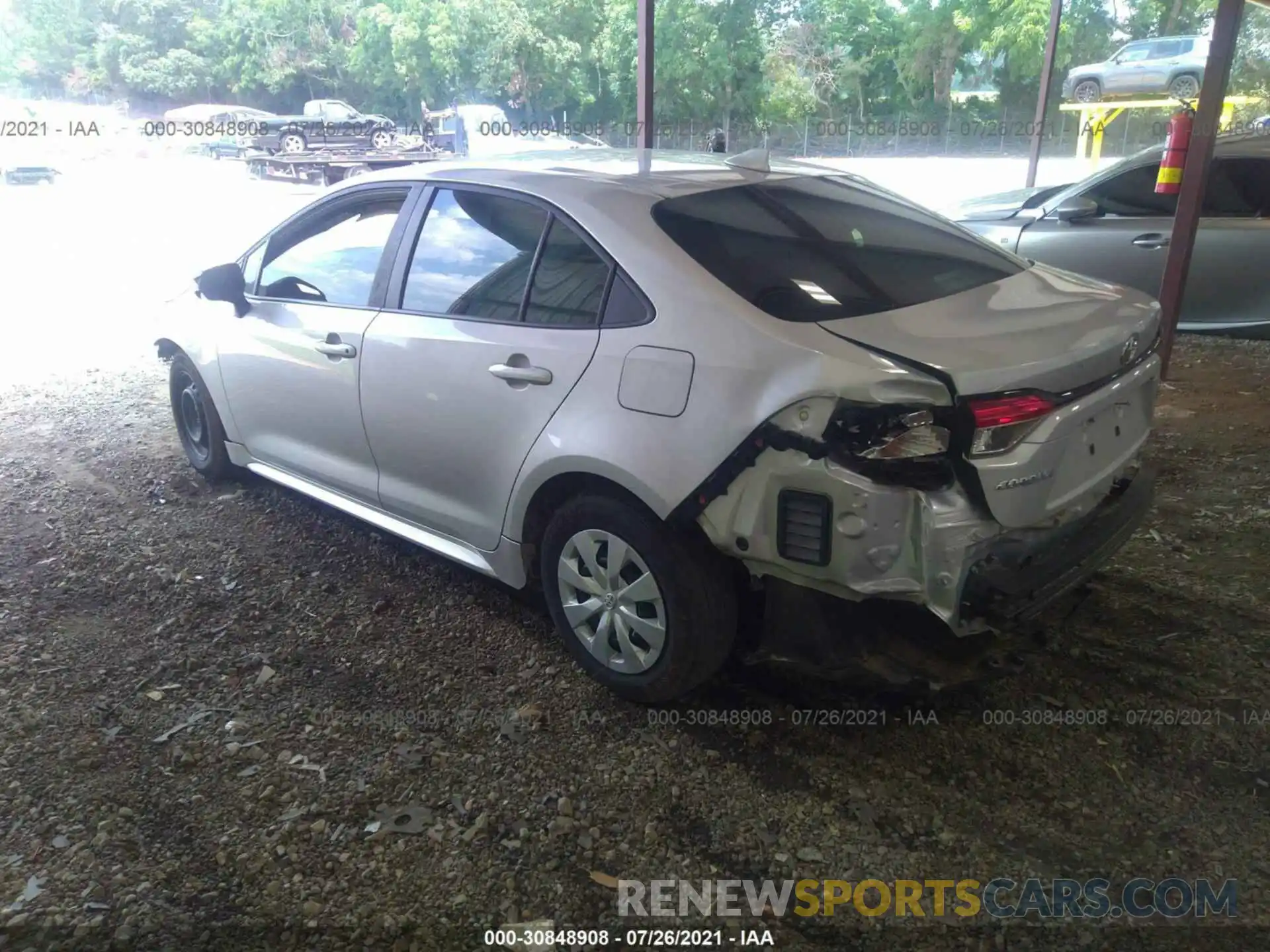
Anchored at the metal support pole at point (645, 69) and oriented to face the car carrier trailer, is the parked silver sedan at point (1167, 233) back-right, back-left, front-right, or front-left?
back-right

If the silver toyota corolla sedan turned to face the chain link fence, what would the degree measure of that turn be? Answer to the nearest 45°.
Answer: approximately 45° to its right

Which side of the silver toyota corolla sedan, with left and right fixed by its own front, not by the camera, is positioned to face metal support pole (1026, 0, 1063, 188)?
right

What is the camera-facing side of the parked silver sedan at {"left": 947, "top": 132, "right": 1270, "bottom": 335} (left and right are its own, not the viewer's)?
left

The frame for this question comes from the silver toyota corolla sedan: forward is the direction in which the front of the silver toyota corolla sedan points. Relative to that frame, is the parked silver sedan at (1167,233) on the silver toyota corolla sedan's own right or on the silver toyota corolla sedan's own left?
on the silver toyota corolla sedan's own right

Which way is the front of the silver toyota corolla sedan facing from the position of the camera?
facing away from the viewer and to the left of the viewer

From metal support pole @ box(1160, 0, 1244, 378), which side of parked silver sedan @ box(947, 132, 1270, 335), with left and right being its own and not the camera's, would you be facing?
left

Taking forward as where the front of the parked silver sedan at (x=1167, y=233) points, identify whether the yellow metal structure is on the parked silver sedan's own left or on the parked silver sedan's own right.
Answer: on the parked silver sedan's own right

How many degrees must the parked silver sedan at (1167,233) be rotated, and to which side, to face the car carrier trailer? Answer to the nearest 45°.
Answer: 0° — it already faces it

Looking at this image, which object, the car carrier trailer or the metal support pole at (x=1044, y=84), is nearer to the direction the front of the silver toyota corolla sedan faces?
the car carrier trailer

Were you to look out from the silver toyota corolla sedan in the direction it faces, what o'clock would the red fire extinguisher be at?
The red fire extinguisher is roughly at 3 o'clock from the silver toyota corolla sedan.
